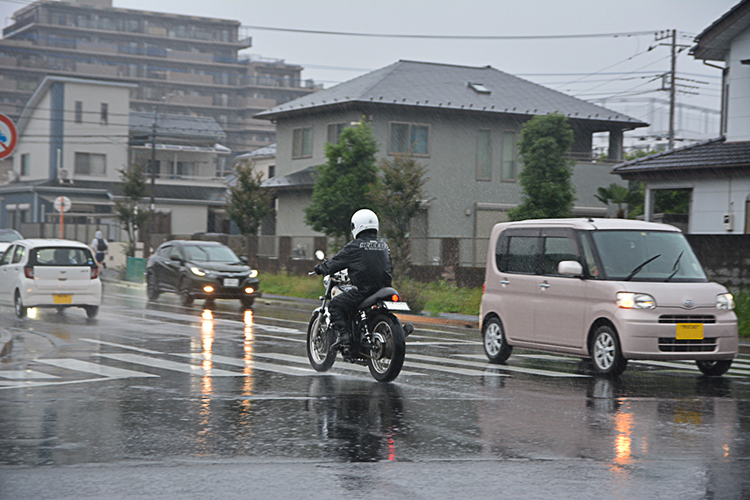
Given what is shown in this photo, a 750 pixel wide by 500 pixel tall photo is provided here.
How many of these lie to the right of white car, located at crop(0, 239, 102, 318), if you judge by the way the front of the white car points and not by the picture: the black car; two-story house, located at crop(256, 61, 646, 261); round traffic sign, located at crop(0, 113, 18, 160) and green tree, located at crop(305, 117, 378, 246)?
3

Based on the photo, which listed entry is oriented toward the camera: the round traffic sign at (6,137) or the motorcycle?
the round traffic sign

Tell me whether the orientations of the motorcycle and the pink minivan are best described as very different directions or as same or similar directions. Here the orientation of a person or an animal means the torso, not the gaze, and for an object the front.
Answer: very different directions

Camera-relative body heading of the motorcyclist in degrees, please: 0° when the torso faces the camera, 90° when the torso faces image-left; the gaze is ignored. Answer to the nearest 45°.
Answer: approximately 135°

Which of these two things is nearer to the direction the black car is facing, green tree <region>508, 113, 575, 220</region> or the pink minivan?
the pink minivan

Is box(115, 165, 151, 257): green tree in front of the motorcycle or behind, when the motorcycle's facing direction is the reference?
in front

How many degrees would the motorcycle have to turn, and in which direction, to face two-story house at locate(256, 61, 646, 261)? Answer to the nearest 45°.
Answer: approximately 45° to its right

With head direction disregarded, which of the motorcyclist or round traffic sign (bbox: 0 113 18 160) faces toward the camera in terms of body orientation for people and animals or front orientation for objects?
the round traffic sign

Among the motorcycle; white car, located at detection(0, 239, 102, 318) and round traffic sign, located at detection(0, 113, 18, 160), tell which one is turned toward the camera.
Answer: the round traffic sign

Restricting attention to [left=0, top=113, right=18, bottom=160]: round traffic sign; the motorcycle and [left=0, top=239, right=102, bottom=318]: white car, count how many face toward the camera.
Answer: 1

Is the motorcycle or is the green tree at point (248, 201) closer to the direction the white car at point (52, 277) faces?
the green tree

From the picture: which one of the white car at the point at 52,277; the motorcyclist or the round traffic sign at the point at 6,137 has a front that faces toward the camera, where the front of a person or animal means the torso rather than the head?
the round traffic sign

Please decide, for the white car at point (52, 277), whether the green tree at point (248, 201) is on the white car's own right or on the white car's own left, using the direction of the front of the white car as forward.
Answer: on the white car's own right

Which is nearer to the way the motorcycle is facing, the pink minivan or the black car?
the black car

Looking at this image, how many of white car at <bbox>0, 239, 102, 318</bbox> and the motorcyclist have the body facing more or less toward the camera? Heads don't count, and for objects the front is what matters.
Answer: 0

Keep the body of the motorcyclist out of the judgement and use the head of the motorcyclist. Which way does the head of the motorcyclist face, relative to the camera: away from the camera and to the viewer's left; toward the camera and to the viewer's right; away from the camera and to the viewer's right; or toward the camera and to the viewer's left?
away from the camera and to the viewer's left
